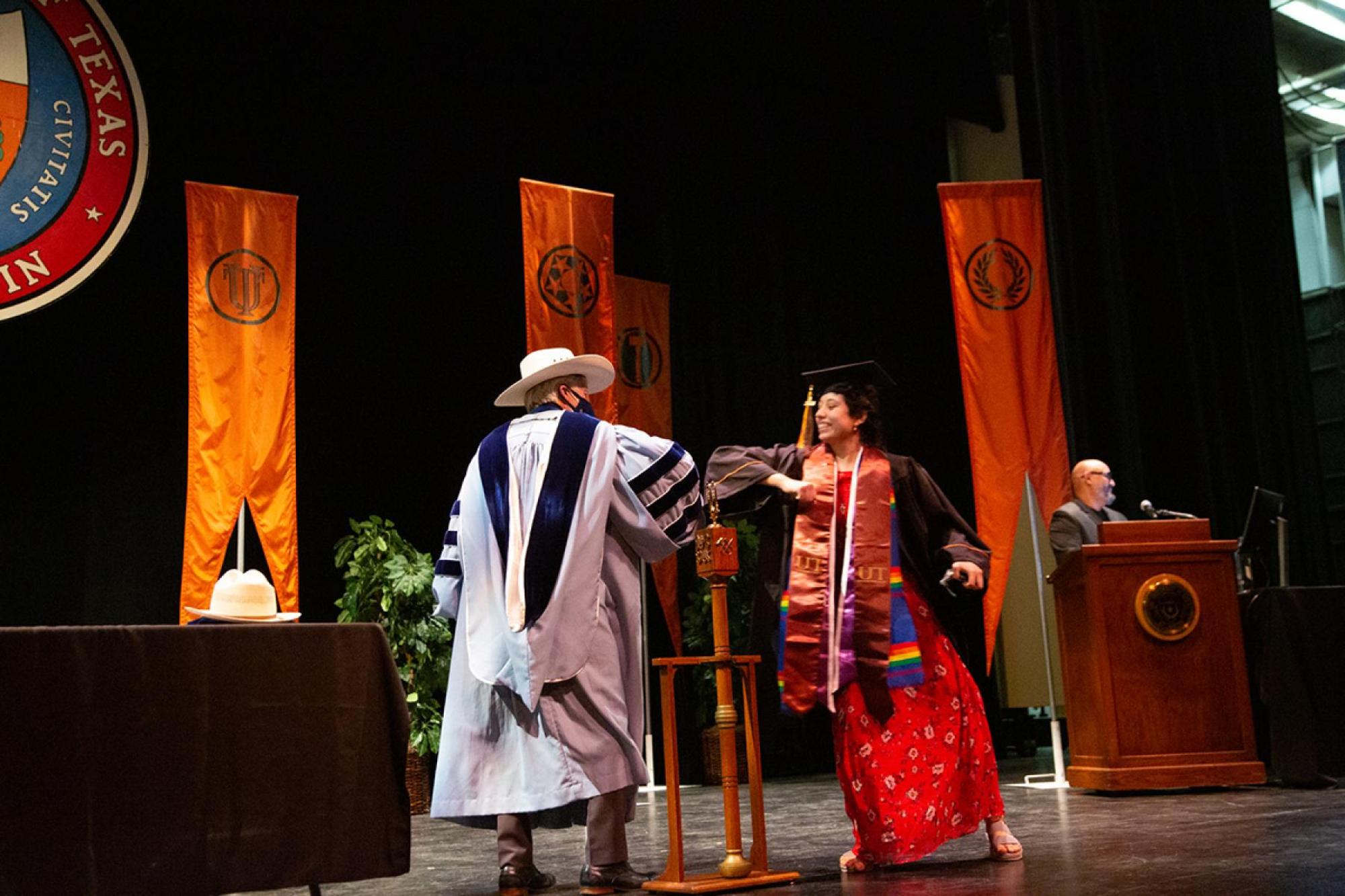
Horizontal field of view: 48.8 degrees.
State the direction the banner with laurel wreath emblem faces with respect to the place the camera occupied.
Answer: facing the viewer

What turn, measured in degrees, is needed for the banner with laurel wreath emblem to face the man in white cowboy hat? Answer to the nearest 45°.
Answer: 0° — it already faces them

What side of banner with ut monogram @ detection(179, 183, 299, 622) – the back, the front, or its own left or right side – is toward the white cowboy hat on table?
front

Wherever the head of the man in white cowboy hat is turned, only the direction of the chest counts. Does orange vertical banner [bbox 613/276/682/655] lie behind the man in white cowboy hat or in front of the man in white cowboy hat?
in front

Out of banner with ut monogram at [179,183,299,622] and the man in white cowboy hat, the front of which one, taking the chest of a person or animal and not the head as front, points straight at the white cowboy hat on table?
the banner with ut monogram

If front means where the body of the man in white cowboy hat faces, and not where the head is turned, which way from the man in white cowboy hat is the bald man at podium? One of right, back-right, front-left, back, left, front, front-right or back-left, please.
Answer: front

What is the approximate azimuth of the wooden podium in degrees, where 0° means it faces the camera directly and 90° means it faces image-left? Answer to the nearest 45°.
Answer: approximately 0°

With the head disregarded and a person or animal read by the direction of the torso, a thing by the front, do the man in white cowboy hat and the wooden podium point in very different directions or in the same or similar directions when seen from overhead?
very different directions

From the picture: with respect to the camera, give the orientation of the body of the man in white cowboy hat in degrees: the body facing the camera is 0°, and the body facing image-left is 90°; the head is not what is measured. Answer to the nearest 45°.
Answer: approximately 225°
